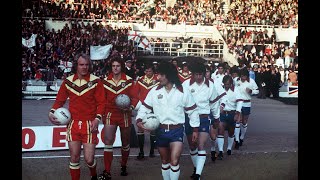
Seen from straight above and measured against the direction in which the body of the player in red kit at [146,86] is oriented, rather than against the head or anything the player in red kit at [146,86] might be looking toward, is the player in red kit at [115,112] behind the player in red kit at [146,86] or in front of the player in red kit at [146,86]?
in front

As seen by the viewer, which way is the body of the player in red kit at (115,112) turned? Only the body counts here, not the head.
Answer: toward the camera

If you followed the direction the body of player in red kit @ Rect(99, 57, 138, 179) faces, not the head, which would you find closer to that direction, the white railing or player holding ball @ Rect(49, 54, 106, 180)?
the player holding ball

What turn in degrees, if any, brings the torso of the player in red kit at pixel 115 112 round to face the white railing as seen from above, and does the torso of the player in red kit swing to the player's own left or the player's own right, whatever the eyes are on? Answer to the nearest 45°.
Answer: approximately 135° to the player's own left

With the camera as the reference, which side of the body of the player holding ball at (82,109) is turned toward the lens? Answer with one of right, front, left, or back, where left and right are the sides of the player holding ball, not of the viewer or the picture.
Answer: front

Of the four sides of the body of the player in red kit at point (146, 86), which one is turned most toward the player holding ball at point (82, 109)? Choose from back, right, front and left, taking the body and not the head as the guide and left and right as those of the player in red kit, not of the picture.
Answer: front

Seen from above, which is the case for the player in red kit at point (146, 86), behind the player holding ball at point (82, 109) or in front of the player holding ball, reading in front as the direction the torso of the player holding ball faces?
behind
